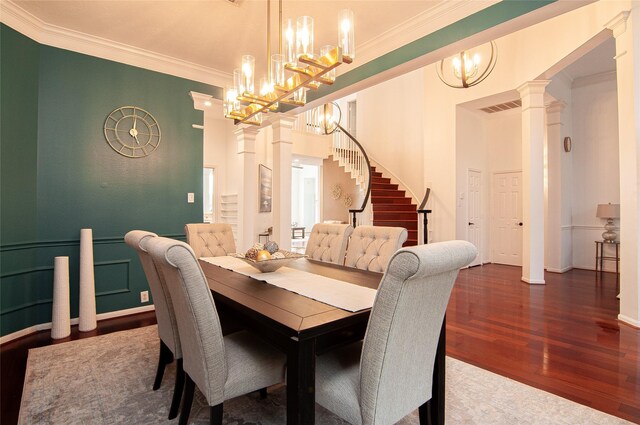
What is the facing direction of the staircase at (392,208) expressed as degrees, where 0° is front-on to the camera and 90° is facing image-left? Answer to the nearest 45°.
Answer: approximately 0°

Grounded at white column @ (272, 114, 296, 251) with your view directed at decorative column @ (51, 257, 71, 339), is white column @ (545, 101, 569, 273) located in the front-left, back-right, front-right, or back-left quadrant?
back-left

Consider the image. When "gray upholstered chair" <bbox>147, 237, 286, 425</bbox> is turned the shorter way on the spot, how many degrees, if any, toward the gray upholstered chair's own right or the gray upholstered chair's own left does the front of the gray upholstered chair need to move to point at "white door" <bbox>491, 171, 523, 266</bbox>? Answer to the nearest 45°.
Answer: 0° — it already faces it

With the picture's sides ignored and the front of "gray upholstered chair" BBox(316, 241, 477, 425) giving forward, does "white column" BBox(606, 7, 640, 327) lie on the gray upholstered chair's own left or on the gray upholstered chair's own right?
on the gray upholstered chair's own right

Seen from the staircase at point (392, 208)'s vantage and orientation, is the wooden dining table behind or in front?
in front

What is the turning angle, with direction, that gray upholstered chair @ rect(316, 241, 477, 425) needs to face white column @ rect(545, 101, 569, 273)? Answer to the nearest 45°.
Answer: approximately 90° to its right

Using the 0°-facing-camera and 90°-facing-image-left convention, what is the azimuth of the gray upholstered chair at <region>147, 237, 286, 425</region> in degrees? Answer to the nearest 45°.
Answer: approximately 225°

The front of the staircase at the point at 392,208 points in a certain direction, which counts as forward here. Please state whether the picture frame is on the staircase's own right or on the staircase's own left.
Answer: on the staircase's own right

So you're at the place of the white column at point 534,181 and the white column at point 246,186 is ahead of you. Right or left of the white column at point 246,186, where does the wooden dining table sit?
left

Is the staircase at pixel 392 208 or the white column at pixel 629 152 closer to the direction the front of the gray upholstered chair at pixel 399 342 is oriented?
the staircase

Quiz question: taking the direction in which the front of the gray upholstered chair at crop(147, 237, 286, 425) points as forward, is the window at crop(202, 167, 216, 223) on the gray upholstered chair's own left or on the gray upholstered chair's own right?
on the gray upholstered chair's own left

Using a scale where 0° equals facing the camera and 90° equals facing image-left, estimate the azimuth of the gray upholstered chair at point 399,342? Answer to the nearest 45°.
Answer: approximately 135°

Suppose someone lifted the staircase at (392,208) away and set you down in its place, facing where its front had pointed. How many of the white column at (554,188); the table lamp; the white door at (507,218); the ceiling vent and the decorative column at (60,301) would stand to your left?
4

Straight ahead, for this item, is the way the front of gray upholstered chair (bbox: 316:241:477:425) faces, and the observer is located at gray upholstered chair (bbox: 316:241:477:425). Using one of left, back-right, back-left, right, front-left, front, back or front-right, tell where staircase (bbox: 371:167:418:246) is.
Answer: front-right

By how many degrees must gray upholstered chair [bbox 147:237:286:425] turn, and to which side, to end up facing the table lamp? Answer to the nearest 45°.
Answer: approximately 45° to its left

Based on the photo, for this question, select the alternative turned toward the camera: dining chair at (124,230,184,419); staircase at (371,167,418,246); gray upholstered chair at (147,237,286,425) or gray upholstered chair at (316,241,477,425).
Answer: the staircase

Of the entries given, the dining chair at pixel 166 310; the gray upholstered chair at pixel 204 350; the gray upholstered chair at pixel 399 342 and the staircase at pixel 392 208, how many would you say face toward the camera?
1
